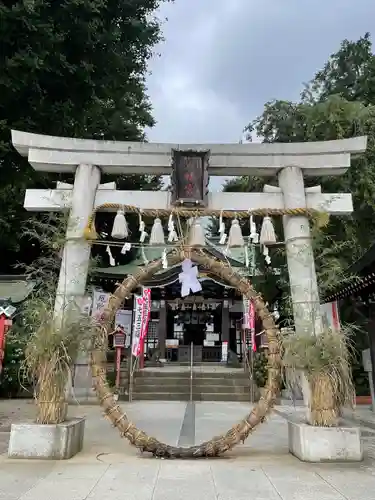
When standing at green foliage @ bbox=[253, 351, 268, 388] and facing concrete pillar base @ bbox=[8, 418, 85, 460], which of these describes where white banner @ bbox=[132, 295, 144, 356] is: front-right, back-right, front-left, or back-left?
front-right

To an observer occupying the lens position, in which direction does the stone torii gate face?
facing the viewer

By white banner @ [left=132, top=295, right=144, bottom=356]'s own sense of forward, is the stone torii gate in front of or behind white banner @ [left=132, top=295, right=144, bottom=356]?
in front

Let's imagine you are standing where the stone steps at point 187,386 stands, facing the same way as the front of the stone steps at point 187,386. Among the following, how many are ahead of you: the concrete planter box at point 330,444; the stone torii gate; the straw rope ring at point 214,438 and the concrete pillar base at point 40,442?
4

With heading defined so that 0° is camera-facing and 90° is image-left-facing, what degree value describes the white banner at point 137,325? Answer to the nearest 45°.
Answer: approximately 0°

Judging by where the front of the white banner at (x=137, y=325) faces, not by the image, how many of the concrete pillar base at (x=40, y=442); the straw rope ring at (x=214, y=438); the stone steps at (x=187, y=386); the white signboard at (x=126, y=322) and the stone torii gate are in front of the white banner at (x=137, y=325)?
3

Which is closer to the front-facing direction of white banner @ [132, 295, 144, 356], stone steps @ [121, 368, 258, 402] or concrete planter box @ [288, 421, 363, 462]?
the concrete planter box

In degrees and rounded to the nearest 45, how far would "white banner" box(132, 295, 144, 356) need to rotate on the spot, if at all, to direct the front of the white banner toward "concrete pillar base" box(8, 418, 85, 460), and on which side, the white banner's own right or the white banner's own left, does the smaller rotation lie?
0° — it already faces it

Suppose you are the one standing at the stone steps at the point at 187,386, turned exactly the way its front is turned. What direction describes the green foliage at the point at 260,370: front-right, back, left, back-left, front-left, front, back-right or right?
left

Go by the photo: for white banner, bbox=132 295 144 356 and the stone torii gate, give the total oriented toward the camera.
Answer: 2

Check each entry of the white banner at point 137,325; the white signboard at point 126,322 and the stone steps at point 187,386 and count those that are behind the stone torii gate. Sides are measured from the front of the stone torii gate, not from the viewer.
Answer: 3

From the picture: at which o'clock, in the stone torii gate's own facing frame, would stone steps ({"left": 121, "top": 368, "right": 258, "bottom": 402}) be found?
The stone steps is roughly at 6 o'clock from the stone torii gate.

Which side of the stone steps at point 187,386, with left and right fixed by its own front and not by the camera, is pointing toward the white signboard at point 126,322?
right

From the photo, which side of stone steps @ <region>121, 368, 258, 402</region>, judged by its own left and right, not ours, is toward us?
front
